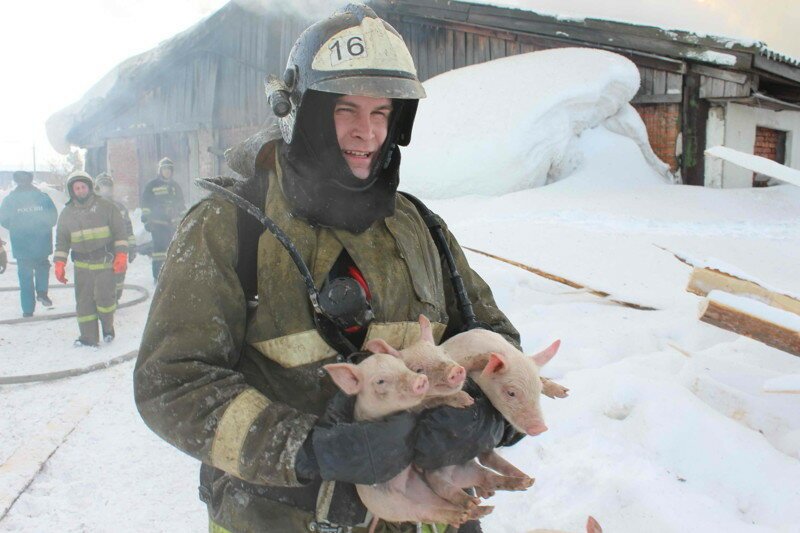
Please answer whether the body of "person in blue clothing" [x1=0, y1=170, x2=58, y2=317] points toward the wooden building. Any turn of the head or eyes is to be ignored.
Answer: no

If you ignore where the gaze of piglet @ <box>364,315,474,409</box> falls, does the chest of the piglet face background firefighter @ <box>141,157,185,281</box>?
no

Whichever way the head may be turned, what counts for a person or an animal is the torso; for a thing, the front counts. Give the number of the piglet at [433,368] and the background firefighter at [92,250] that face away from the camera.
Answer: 0

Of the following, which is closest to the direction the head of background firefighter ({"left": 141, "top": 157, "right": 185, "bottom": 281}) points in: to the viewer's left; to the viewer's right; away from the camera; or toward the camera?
toward the camera

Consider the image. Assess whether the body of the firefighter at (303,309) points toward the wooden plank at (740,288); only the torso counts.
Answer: no

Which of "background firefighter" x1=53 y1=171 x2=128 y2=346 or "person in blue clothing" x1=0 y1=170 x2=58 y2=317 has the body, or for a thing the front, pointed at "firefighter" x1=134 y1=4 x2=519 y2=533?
the background firefighter

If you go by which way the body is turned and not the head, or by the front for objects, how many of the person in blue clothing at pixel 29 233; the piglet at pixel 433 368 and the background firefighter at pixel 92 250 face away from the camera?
1

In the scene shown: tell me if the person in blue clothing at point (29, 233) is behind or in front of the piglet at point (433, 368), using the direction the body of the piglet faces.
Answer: behind

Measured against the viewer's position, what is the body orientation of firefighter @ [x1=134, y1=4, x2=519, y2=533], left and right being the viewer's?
facing the viewer and to the right of the viewer

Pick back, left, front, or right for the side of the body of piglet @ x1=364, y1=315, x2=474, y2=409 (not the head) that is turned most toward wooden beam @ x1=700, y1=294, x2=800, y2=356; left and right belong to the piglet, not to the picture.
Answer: left

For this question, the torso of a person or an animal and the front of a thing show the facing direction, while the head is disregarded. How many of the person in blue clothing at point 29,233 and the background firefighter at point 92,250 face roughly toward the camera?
1

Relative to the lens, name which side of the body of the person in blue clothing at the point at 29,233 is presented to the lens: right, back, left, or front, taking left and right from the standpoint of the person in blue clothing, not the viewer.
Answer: back

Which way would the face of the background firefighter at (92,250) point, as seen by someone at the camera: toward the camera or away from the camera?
toward the camera
